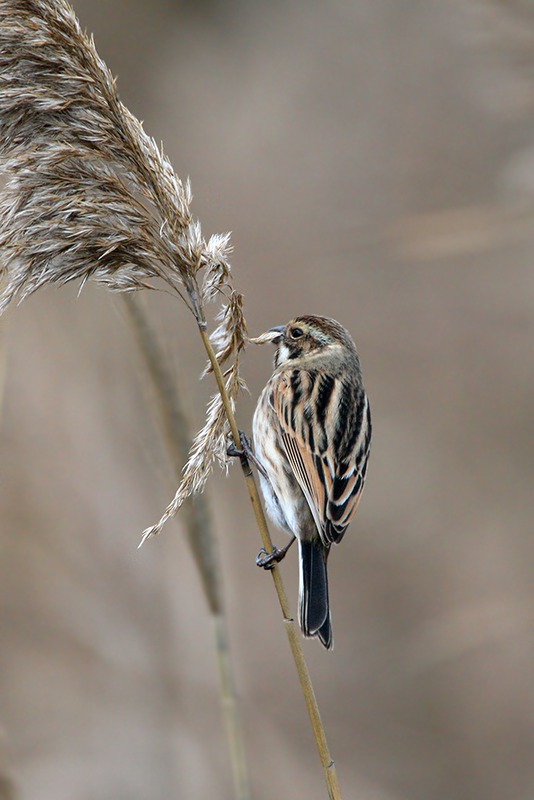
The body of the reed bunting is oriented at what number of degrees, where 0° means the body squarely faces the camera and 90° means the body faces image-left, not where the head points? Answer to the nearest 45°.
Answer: approximately 135°
